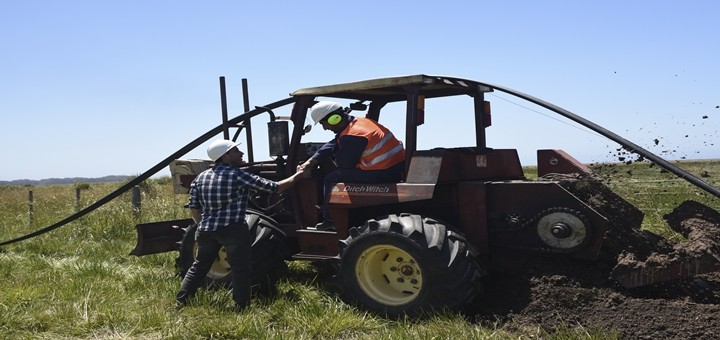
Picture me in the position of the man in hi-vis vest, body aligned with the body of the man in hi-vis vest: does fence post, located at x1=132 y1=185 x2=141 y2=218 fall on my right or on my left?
on my right

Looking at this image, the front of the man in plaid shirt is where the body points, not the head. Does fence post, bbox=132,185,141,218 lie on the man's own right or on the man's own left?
on the man's own left

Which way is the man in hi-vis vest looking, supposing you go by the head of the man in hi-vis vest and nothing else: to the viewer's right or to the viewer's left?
to the viewer's left

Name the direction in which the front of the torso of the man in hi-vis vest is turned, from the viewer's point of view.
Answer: to the viewer's left

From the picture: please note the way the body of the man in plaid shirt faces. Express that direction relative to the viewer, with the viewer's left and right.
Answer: facing away from the viewer and to the right of the viewer
